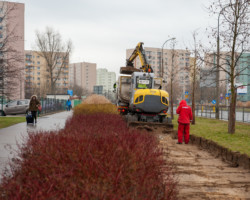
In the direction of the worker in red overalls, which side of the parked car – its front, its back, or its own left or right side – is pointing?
left

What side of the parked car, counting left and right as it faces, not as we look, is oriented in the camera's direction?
left

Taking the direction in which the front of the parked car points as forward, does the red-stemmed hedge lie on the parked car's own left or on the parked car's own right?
on the parked car's own left

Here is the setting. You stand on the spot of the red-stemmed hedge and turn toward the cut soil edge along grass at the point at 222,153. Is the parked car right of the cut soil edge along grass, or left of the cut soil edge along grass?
left

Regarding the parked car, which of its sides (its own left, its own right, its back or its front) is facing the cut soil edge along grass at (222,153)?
left
